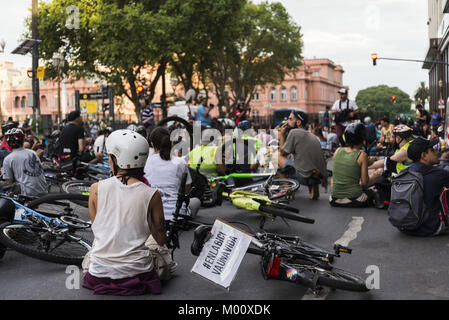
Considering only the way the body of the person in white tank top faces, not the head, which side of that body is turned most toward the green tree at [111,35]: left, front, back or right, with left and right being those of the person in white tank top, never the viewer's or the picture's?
front

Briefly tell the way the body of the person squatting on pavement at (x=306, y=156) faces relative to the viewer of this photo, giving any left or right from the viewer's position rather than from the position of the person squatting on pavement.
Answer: facing away from the viewer and to the left of the viewer

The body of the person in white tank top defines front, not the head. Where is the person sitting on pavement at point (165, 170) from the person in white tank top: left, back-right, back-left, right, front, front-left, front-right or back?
front

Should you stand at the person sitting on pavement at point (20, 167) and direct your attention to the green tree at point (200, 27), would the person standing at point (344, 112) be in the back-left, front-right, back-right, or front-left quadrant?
front-right

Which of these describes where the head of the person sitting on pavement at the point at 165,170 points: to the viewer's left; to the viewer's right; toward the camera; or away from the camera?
away from the camera

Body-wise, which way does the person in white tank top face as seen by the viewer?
away from the camera

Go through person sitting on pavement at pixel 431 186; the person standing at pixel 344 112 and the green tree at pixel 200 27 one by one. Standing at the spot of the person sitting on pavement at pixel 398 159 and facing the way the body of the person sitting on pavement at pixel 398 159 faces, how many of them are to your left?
1

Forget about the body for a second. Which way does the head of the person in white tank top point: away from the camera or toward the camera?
away from the camera

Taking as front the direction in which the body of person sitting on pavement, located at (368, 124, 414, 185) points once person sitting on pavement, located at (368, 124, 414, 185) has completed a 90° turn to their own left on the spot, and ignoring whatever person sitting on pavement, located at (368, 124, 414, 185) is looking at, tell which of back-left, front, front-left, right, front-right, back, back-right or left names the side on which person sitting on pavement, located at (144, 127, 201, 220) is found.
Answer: front-right

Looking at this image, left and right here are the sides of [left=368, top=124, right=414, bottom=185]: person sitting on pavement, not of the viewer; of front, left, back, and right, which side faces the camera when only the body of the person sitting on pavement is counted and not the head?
left

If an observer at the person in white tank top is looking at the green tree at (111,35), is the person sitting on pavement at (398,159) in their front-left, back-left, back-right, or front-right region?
front-right

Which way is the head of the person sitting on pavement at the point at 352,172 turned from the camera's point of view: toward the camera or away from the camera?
away from the camera

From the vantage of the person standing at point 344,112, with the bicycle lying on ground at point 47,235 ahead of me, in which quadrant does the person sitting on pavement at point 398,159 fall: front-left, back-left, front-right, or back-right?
front-left
